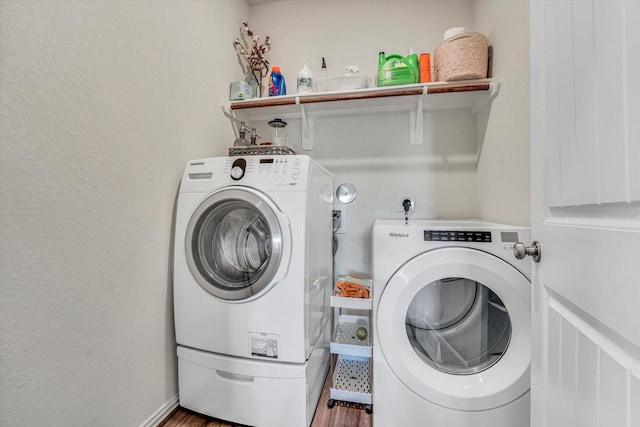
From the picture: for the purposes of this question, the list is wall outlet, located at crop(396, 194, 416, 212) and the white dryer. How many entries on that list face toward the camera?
2

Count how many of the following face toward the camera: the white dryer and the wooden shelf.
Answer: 2

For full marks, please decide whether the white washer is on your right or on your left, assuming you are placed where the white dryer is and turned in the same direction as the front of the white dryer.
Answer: on your right

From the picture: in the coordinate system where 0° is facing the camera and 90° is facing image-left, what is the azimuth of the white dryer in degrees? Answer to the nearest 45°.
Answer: approximately 0°

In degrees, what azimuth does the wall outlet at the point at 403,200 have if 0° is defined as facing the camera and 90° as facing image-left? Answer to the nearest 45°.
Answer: approximately 0°

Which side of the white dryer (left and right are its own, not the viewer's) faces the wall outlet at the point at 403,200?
back
